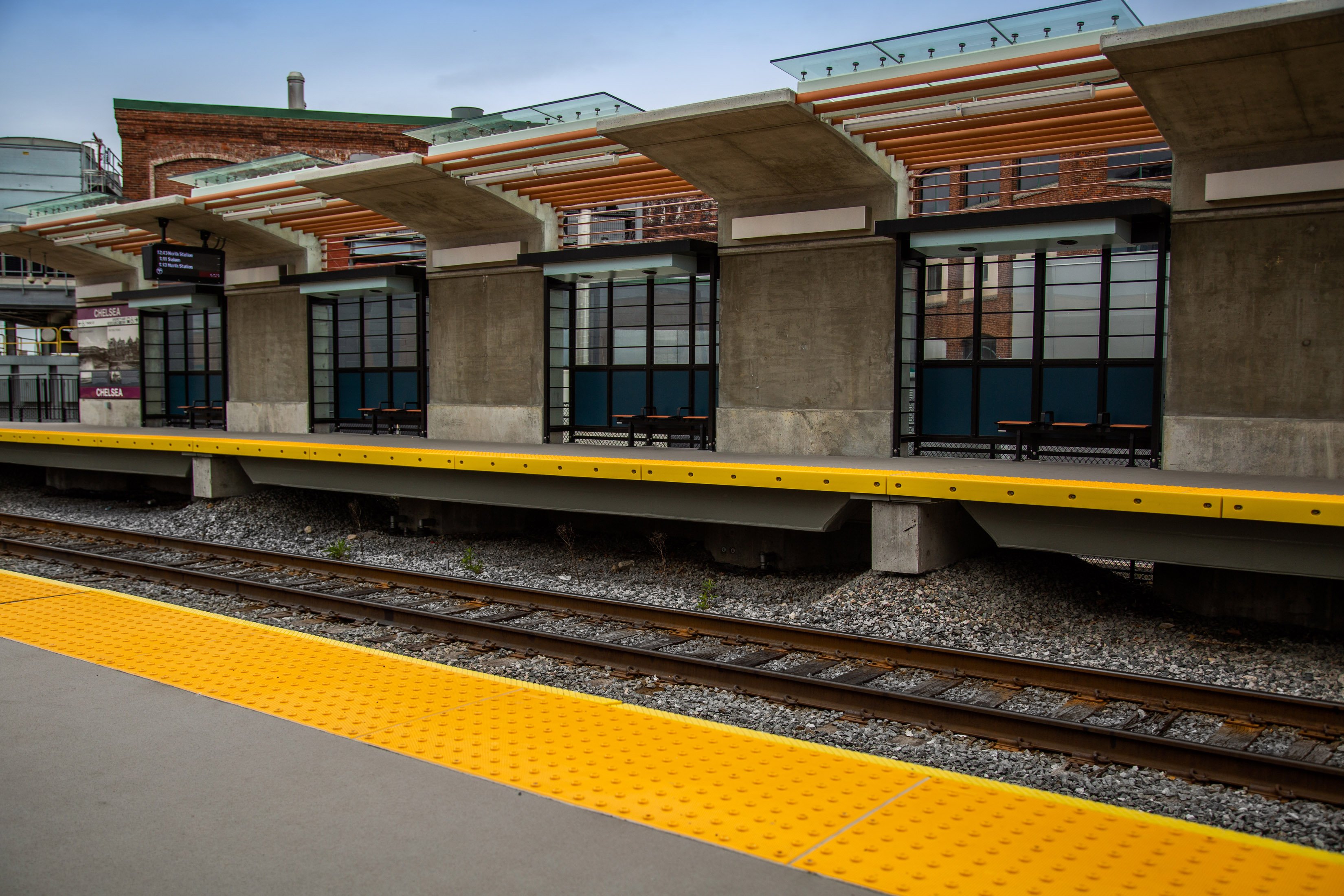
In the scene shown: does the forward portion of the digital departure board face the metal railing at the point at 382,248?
no

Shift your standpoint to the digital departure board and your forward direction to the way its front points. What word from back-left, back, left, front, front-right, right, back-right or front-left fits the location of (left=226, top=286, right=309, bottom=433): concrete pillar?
left

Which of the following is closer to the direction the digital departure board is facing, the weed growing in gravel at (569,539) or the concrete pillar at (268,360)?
the weed growing in gravel

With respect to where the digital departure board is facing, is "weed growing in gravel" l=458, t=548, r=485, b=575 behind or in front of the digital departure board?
in front

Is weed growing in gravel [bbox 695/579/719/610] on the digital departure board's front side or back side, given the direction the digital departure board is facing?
on the front side

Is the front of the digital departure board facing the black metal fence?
no

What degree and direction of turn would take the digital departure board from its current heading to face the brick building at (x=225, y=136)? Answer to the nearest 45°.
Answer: approximately 135° to its left

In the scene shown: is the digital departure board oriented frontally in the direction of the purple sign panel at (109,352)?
no
